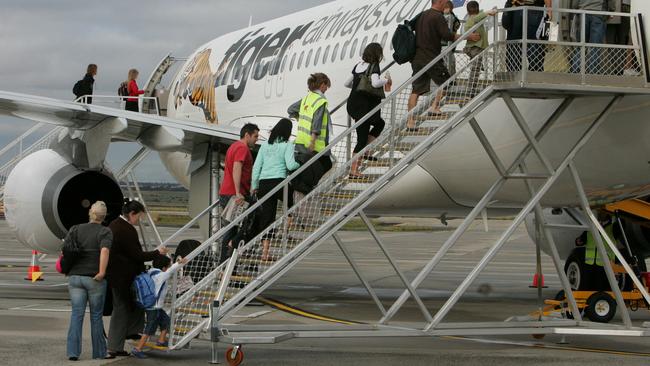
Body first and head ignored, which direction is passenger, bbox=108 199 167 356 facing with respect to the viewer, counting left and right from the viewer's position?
facing to the right of the viewer

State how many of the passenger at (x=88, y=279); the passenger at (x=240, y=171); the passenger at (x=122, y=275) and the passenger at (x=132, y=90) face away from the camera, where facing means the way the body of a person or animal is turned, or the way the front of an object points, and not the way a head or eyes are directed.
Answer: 1

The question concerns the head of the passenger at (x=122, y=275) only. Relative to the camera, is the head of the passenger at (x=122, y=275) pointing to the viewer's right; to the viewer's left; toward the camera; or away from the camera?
to the viewer's right

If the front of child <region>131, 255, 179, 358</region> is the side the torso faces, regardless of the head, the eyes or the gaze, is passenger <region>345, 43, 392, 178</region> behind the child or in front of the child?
in front

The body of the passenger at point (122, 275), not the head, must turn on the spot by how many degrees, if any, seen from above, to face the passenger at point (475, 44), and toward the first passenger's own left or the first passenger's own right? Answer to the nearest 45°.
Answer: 0° — they already face them

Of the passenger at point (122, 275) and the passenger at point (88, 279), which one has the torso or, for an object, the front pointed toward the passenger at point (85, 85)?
the passenger at point (88, 279)

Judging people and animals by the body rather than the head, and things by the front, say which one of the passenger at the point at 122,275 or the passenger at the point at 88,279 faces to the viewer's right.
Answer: the passenger at the point at 122,275

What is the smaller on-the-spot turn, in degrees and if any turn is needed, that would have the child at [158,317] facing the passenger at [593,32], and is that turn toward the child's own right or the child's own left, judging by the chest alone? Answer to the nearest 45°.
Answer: approximately 45° to the child's own right

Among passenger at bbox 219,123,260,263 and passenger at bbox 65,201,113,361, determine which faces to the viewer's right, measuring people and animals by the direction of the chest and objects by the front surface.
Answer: passenger at bbox 219,123,260,263

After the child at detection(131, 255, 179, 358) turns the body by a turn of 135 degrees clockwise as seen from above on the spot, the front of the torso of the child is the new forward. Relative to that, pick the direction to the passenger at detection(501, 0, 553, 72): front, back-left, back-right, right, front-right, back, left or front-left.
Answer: left

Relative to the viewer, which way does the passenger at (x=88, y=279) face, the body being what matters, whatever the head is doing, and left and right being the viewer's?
facing away from the viewer

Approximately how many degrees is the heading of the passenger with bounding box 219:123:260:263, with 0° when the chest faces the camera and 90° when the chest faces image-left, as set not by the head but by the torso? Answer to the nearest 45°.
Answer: approximately 270°

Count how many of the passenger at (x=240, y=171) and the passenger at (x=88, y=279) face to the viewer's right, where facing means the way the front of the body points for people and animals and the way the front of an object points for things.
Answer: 1
